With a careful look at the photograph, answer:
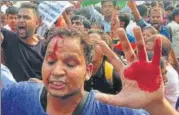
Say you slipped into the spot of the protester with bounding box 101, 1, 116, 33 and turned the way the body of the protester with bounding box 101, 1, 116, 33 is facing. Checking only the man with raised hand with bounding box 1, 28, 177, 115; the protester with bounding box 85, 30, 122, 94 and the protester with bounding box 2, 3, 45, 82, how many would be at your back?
0

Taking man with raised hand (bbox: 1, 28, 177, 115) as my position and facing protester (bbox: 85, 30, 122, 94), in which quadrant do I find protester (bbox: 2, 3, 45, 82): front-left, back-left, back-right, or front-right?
front-left

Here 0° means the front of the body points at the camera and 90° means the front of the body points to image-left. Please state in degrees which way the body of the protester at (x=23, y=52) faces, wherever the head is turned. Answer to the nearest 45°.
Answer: approximately 45°

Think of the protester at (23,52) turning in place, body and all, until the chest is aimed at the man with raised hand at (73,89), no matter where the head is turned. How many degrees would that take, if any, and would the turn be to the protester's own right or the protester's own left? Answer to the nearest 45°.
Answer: approximately 45° to the protester's own left

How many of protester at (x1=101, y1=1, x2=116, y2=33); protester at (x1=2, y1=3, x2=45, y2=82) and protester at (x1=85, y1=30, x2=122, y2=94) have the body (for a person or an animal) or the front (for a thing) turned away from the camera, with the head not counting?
0

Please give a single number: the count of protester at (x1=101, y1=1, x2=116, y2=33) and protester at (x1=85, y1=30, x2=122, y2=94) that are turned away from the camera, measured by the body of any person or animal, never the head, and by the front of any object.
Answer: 0

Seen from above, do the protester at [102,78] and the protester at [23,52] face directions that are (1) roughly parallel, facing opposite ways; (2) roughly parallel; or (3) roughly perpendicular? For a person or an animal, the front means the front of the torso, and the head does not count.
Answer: roughly parallel

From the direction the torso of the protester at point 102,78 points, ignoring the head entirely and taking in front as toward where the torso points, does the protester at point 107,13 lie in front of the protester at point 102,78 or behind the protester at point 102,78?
behind

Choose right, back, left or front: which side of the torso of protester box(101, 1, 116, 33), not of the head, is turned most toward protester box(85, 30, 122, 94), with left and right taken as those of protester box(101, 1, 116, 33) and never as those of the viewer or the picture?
front

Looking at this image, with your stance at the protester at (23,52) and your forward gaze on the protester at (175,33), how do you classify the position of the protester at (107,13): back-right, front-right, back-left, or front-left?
front-left

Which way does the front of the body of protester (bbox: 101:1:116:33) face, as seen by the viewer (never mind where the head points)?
toward the camera
